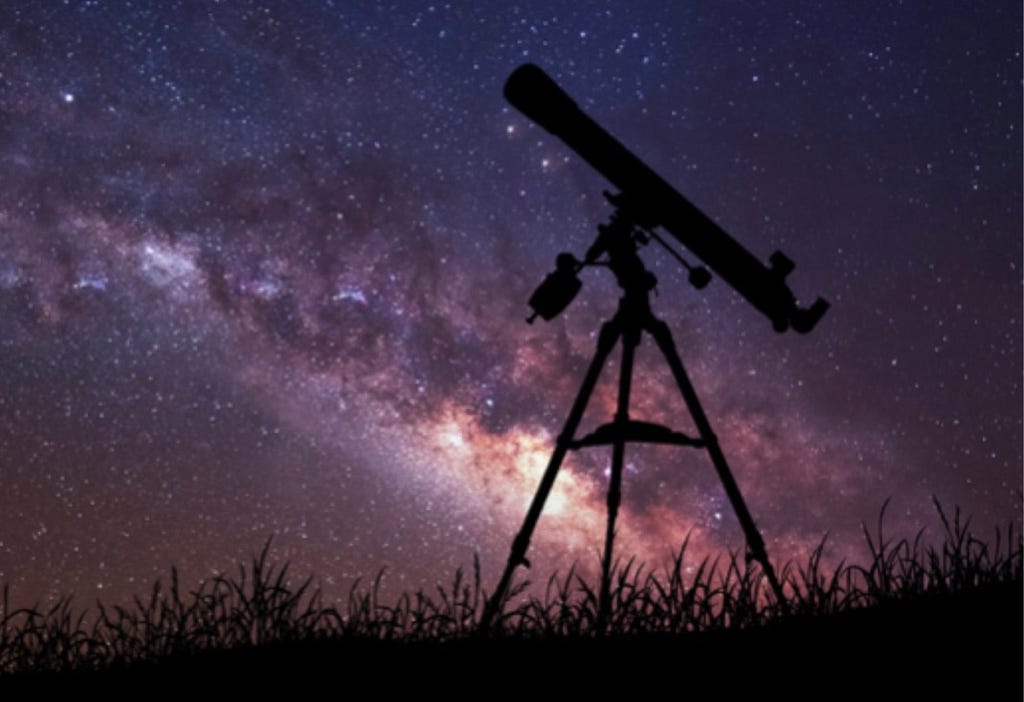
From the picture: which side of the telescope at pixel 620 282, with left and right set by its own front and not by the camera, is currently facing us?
left
